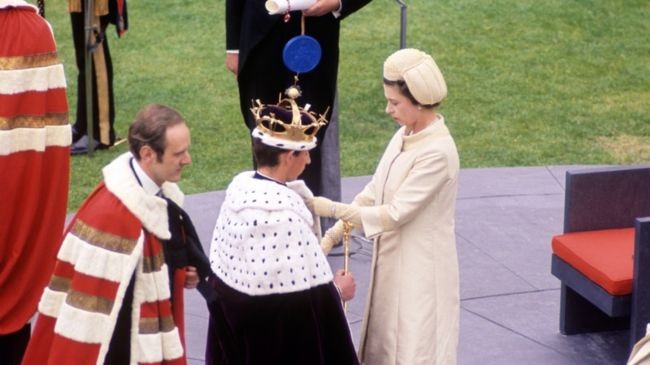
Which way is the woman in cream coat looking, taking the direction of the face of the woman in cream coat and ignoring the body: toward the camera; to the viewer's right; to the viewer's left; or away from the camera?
to the viewer's left

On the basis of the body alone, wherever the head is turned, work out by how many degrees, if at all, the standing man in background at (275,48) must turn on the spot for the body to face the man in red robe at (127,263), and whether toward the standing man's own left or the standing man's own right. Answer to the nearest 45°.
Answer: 0° — they already face them

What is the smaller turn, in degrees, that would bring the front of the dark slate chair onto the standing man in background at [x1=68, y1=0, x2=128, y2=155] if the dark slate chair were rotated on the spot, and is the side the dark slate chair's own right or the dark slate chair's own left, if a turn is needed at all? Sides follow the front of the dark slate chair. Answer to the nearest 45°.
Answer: approximately 90° to the dark slate chair's own right

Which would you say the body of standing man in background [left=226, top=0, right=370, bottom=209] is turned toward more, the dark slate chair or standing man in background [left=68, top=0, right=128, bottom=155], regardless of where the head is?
the dark slate chair

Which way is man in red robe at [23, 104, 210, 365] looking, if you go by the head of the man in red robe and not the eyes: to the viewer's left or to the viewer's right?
to the viewer's right

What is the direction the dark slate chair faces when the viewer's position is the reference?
facing the viewer and to the left of the viewer

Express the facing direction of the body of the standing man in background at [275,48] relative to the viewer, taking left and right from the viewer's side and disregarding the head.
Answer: facing the viewer

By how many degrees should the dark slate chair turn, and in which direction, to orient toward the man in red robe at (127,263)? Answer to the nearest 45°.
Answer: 0° — it already faces them

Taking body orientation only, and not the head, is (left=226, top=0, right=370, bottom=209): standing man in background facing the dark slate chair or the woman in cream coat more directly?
the woman in cream coat

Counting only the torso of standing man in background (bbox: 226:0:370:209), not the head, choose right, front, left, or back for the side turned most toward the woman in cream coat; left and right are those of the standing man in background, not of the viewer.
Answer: front

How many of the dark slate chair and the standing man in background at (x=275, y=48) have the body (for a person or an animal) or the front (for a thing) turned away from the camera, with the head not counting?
0
